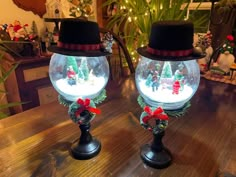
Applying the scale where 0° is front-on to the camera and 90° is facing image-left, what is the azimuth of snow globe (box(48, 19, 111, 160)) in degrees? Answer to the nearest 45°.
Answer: approximately 0°

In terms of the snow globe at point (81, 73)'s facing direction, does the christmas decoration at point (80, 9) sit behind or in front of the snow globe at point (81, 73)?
behind

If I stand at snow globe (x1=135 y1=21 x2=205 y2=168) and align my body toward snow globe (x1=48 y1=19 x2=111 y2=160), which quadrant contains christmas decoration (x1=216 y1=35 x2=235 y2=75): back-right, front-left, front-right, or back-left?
back-right

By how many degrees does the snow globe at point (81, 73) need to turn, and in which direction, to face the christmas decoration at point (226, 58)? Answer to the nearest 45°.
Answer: approximately 135° to its left
